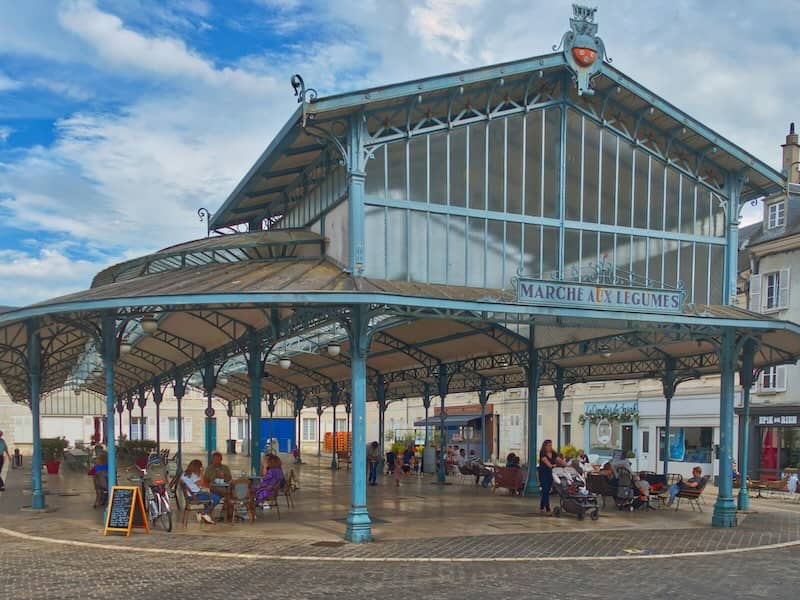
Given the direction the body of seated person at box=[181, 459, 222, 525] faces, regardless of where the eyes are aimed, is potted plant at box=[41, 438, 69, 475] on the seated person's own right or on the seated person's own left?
on the seated person's own left

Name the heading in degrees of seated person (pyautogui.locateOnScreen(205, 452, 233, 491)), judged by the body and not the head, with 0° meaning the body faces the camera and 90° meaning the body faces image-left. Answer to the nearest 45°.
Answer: approximately 0°

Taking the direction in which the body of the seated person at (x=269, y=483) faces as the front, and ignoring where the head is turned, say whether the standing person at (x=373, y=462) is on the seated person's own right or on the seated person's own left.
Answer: on the seated person's own right

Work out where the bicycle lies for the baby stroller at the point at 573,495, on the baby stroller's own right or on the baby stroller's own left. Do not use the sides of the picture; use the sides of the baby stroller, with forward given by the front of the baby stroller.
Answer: on the baby stroller's own right

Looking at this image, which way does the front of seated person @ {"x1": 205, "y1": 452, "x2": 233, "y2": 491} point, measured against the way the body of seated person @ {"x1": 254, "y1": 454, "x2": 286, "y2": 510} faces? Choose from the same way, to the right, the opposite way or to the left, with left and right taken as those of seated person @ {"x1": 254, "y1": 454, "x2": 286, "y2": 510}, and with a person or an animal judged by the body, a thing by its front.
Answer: to the left

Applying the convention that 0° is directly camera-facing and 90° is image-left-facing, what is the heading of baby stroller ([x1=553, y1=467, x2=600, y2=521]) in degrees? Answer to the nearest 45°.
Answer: approximately 315°

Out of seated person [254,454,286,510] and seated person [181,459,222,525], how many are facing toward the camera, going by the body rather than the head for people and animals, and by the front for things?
0

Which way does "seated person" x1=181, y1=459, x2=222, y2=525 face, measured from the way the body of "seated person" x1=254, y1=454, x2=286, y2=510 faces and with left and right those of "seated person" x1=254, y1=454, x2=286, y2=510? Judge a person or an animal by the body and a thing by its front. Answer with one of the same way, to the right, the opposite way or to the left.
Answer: the opposite way

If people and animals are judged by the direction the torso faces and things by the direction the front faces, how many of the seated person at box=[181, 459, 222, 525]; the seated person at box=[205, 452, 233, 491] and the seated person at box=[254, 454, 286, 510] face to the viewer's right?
1

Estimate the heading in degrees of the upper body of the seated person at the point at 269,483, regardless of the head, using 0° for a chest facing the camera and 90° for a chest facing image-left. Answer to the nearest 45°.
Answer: approximately 90°

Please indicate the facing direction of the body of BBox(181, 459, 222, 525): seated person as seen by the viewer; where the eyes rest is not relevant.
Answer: to the viewer's right
